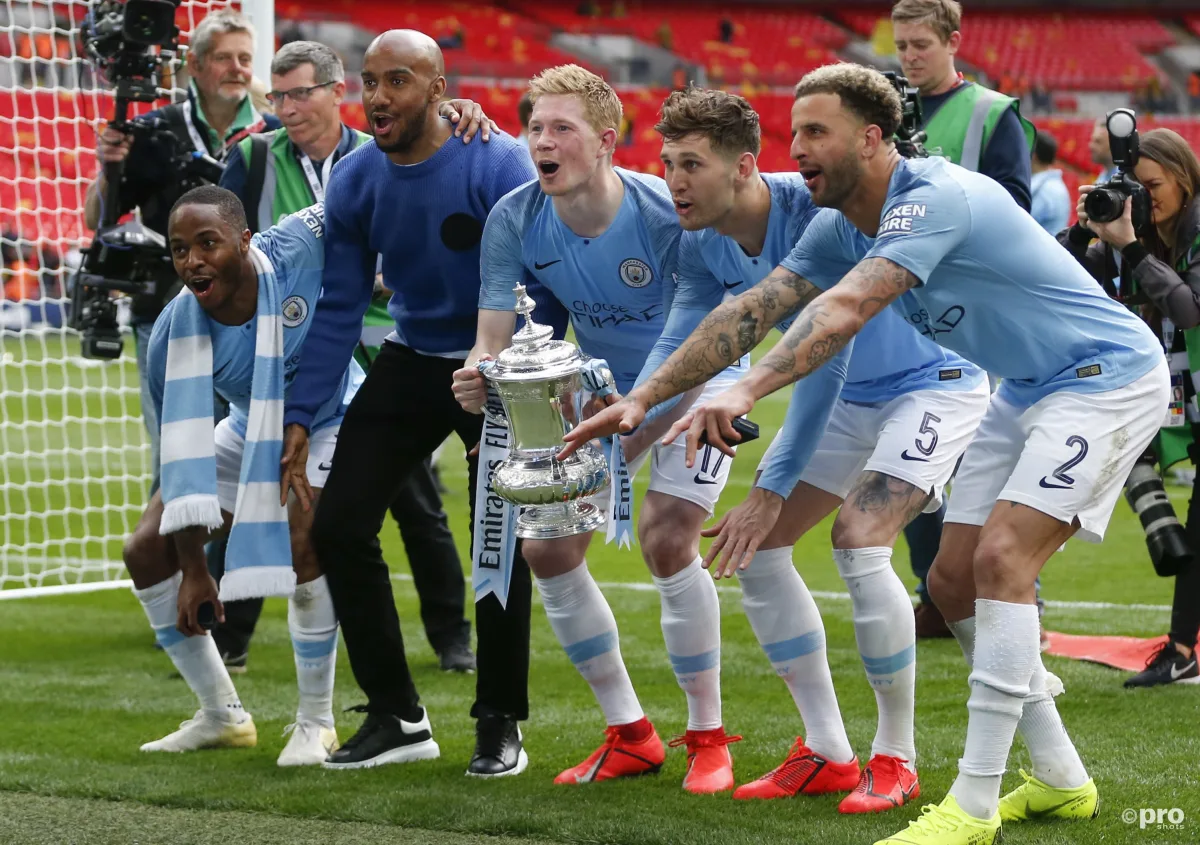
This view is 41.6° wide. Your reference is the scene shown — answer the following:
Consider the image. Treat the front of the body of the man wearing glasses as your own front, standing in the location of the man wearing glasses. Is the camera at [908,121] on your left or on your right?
on your left

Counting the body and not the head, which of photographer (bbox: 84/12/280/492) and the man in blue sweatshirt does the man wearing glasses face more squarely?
the man in blue sweatshirt

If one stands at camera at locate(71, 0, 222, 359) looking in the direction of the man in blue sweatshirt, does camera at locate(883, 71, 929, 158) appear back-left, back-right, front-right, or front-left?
front-left

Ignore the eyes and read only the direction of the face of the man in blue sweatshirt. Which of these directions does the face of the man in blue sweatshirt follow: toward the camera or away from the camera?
toward the camera

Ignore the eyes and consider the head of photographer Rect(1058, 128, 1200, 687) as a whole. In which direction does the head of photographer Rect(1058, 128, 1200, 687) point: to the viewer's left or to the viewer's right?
to the viewer's left

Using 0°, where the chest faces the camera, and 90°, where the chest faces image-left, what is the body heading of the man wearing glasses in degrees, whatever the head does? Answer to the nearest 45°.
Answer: approximately 0°

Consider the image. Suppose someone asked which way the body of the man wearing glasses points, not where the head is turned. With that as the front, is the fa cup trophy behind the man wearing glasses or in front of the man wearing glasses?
in front

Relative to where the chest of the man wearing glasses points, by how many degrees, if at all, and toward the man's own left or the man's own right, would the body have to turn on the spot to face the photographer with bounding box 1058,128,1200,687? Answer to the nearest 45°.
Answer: approximately 90° to the man's own left

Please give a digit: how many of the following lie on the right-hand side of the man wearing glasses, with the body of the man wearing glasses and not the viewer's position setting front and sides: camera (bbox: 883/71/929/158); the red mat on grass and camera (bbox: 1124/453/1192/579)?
0

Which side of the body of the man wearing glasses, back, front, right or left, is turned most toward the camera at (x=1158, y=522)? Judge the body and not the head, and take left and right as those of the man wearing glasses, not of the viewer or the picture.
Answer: left

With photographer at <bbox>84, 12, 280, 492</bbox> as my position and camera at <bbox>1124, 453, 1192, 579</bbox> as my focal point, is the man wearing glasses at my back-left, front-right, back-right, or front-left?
front-right

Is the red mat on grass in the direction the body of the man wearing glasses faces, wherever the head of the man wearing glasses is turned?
no

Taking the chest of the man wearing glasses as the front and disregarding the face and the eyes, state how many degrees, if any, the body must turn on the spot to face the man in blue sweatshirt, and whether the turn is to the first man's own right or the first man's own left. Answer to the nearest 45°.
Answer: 0° — they already face them

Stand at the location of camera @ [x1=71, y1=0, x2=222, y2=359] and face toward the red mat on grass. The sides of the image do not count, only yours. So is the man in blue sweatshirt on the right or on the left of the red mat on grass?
right

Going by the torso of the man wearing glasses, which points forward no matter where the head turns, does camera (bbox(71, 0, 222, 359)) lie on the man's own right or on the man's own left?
on the man's own right
